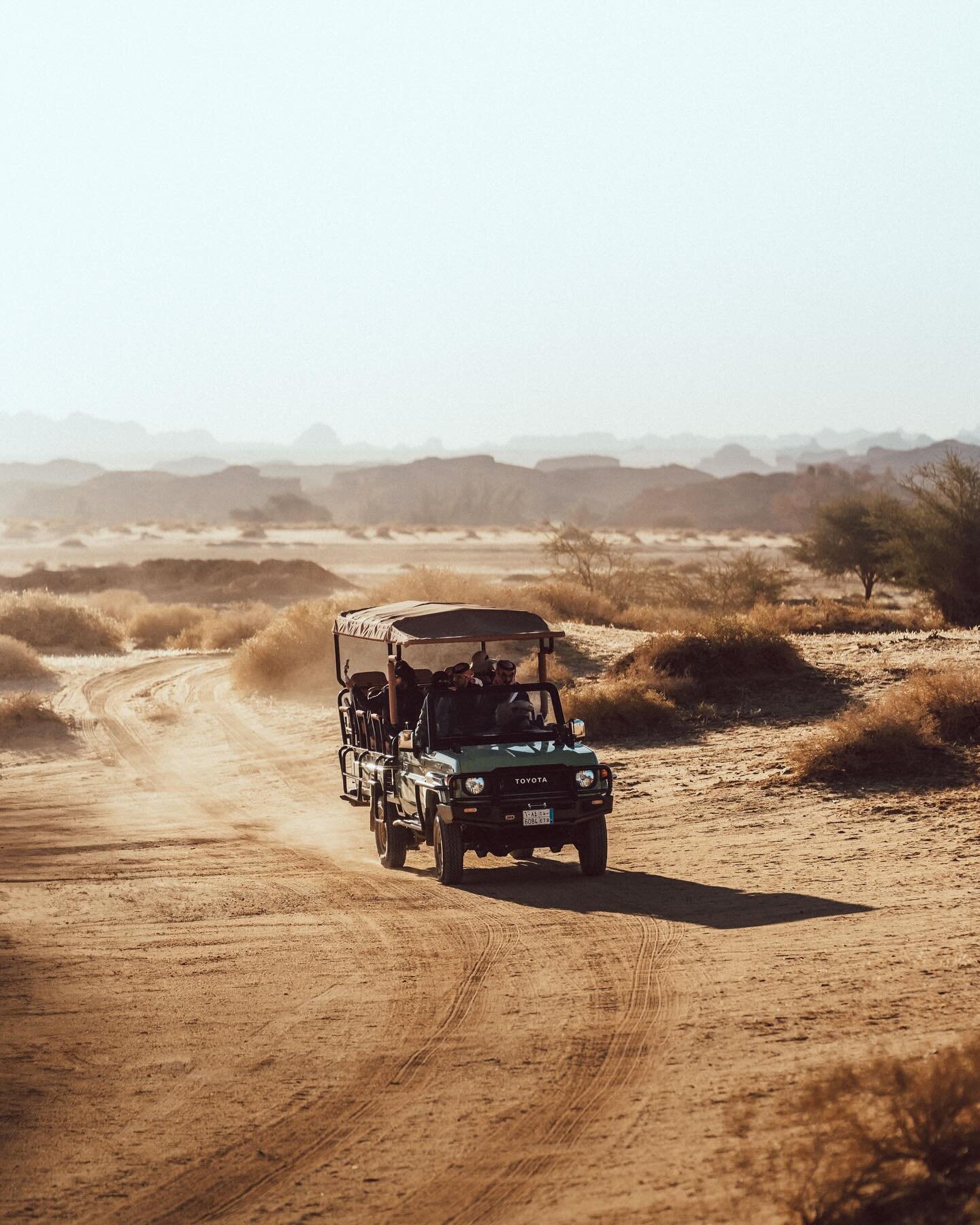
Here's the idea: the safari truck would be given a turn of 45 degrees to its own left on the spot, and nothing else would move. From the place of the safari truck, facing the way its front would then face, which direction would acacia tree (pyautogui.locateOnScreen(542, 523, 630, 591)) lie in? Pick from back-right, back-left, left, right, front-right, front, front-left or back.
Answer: left

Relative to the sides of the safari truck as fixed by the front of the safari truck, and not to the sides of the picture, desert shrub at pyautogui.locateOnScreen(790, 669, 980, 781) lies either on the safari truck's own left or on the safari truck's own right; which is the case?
on the safari truck's own left

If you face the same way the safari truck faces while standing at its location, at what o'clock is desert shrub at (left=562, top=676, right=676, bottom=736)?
The desert shrub is roughly at 8 o'clock from the safari truck.

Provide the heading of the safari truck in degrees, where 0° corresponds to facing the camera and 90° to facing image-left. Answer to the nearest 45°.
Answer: approximately 315°

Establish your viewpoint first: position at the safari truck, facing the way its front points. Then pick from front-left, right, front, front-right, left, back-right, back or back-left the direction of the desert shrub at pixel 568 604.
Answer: back-left

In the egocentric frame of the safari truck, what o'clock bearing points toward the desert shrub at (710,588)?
The desert shrub is roughly at 8 o'clock from the safari truck.
